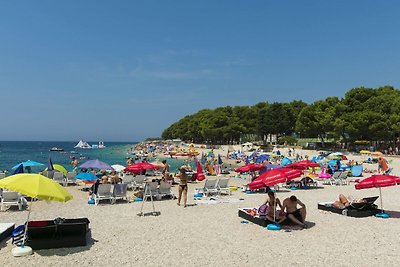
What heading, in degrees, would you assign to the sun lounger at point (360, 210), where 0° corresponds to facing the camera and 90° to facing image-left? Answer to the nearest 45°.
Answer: approximately 90°

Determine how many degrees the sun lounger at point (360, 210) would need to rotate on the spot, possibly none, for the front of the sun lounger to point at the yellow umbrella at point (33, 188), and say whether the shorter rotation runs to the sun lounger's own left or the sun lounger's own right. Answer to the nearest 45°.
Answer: approximately 45° to the sun lounger's own left

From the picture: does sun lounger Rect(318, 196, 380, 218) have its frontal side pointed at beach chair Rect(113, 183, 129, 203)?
yes

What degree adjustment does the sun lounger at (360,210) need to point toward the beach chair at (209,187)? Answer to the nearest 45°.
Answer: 0° — it already faces it

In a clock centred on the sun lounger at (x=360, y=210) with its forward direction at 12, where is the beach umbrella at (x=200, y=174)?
The beach umbrella is roughly at 1 o'clock from the sun lounger.

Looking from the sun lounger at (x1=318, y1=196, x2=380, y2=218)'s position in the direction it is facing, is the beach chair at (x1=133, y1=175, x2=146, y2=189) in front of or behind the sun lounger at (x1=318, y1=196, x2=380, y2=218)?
in front

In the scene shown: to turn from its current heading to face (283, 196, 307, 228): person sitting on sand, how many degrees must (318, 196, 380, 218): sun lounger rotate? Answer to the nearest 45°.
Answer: approximately 45° to its left

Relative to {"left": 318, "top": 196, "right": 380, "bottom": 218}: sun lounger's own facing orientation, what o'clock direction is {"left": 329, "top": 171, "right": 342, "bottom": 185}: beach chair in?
The beach chair is roughly at 3 o'clock from the sun lounger.
